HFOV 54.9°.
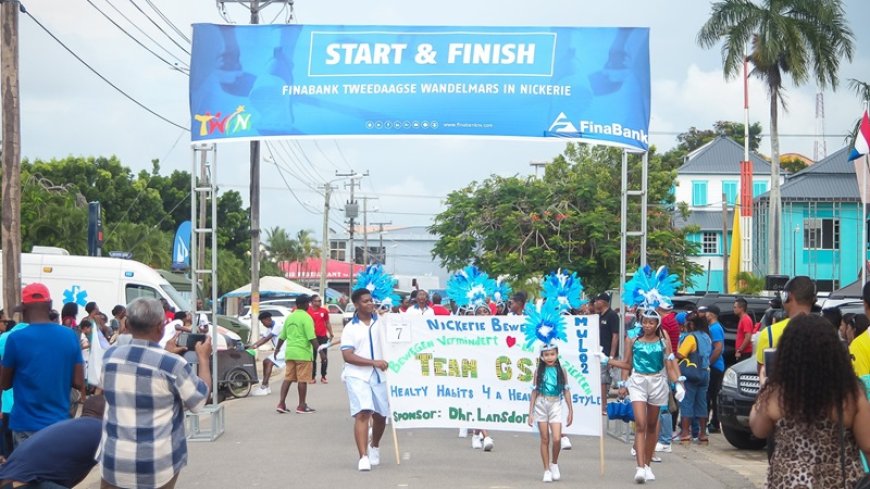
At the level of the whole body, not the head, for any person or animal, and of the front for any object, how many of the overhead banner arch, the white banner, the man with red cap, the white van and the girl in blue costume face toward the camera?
3

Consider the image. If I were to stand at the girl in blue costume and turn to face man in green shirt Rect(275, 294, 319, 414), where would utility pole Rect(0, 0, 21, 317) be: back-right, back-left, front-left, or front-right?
front-left

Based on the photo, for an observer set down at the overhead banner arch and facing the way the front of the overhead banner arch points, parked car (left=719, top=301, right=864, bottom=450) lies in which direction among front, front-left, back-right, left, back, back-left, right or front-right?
left

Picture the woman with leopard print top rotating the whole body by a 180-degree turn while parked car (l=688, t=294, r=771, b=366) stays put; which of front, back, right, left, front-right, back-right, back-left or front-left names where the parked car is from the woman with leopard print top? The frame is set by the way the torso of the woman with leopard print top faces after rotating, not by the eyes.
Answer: back

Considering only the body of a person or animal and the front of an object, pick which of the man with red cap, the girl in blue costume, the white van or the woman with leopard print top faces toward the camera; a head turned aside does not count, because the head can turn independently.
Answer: the girl in blue costume

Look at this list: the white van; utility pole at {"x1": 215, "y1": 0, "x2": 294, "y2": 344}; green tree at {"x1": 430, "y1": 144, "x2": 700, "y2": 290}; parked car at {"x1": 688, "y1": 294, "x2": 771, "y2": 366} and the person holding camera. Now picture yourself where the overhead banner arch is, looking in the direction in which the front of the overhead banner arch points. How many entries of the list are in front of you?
1

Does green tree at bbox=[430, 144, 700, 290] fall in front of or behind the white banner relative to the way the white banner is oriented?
behind

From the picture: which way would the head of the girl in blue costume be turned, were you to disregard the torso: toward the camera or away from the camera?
toward the camera

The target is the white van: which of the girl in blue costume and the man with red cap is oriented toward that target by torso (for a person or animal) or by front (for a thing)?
the man with red cap

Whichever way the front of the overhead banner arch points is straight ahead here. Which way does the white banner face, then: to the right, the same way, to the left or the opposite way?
the same way

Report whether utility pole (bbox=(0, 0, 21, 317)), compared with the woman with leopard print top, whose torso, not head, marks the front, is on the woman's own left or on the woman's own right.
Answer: on the woman's own left

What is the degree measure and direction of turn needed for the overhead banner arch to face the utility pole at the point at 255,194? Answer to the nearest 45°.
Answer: approximately 180°

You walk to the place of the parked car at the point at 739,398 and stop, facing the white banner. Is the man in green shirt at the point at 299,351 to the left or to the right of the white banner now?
right

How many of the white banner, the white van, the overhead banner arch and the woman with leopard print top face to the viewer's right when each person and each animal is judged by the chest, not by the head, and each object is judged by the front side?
1

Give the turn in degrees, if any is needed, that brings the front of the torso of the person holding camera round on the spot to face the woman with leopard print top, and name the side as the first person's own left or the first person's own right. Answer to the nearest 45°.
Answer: approximately 90° to the first person's own right

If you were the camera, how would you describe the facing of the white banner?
facing the viewer

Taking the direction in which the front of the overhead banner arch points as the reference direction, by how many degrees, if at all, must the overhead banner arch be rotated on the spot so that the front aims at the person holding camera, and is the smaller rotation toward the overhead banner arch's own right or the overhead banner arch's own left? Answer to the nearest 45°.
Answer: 0° — it already faces them

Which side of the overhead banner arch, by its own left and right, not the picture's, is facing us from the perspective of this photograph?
front

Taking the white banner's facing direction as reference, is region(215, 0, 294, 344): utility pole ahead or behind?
behind

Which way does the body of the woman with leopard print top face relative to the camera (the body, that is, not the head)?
away from the camera

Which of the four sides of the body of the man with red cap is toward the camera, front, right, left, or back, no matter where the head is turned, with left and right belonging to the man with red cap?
back
